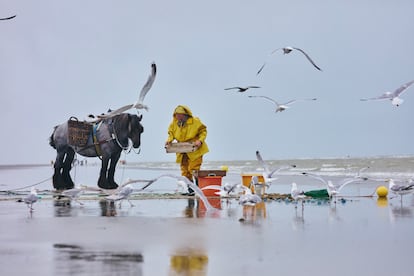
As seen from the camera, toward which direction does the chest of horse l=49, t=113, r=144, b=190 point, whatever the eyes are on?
to the viewer's right

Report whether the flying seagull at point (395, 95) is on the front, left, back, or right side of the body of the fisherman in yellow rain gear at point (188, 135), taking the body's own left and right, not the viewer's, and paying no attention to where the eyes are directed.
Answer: left

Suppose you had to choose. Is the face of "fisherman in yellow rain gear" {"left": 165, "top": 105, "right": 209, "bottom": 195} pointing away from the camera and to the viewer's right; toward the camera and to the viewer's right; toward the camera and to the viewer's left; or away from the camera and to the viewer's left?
toward the camera and to the viewer's left

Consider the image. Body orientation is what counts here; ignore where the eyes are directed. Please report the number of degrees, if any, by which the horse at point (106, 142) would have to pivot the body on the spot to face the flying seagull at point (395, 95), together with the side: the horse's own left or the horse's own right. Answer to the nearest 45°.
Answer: approximately 45° to the horse's own right

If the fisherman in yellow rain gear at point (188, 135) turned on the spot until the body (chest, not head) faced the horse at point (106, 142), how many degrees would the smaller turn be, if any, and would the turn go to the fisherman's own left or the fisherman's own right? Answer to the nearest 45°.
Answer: approximately 45° to the fisherman's own right

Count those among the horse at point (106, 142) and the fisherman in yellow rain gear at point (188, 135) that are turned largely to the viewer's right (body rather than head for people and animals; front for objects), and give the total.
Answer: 1

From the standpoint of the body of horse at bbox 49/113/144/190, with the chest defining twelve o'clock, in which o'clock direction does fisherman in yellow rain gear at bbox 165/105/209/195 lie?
The fisherman in yellow rain gear is roughly at 1 o'clock from the horse.
